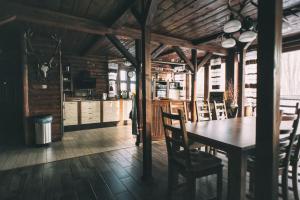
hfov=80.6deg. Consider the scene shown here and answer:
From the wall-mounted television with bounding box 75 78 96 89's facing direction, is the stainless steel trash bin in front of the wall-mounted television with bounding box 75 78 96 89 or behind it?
in front

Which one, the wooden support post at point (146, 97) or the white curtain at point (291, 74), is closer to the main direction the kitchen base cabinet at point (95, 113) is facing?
the wooden support post

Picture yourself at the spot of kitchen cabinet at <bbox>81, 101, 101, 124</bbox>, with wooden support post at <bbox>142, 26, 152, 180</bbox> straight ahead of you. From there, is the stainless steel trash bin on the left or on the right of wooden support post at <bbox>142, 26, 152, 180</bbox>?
right

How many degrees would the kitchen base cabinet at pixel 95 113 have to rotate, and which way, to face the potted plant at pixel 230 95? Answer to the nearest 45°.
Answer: approximately 45° to its left

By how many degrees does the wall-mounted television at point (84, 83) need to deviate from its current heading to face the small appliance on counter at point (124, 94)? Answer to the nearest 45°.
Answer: approximately 90° to its left

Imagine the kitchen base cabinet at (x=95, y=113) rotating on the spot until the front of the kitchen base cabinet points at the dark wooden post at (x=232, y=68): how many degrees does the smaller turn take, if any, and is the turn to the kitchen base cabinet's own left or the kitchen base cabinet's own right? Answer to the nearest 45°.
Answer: approximately 90° to the kitchen base cabinet's own left

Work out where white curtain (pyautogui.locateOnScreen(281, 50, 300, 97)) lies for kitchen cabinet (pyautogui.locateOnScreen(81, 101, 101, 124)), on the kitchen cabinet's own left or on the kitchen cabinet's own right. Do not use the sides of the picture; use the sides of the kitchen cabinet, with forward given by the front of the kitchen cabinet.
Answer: on the kitchen cabinet's own left

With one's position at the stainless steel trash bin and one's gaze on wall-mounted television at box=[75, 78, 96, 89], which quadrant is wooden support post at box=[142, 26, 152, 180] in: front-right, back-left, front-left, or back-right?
back-right

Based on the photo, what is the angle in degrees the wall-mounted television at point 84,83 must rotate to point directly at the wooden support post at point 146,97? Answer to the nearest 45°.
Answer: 0° — it already faces it

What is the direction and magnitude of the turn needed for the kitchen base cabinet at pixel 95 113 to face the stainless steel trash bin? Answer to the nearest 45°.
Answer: approximately 45° to its right

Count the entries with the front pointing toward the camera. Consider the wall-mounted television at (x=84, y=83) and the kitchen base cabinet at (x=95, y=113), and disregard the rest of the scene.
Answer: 2
